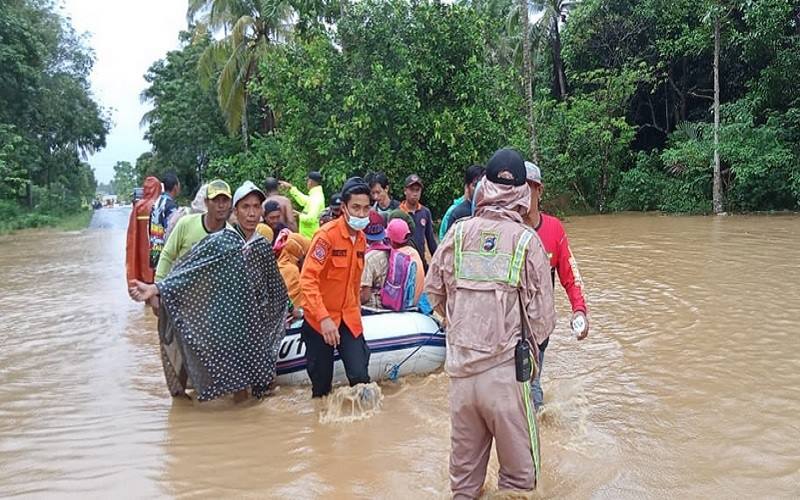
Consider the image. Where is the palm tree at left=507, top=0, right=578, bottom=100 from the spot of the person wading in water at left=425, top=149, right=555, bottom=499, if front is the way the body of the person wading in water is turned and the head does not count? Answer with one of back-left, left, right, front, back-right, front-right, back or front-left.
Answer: front

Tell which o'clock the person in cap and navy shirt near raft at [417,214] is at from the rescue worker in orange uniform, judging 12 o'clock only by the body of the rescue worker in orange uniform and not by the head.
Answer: The person in cap and navy shirt near raft is roughly at 8 o'clock from the rescue worker in orange uniform.

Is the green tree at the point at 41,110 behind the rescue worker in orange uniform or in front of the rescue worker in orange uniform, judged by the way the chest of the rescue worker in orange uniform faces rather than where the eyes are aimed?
behind

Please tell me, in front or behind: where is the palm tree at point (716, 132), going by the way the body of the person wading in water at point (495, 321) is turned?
in front

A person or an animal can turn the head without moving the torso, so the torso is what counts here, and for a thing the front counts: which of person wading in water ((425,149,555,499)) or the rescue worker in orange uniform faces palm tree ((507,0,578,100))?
the person wading in water

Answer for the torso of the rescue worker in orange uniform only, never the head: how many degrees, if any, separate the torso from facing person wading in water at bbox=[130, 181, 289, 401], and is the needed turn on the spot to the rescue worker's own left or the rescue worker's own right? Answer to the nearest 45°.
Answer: approximately 135° to the rescue worker's own right

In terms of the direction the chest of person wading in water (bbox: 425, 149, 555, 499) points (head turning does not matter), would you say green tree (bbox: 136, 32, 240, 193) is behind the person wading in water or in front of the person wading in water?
in front

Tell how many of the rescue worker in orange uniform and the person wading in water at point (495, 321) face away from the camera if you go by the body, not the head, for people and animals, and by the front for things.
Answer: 1

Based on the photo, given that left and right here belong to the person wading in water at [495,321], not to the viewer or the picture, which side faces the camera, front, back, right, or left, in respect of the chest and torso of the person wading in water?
back

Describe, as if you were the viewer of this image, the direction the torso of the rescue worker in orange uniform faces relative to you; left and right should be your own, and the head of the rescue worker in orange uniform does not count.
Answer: facing the viewer and to the right of the viewer

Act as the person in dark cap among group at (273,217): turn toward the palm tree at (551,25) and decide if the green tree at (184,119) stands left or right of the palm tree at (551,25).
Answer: left

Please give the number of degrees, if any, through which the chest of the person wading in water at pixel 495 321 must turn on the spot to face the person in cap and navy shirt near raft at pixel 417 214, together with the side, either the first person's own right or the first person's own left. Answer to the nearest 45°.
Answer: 0° — they already face them

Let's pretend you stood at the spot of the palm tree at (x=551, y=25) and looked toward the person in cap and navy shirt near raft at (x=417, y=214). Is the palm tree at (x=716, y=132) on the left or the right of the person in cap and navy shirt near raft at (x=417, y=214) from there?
left

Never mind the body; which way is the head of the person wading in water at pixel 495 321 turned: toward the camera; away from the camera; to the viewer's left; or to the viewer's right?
away from the camera

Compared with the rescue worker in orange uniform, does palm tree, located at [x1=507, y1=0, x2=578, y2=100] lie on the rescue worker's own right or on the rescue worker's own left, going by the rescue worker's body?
on the rescue worker's own left

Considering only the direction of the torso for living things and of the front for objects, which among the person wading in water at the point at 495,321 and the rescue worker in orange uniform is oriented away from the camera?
the person wading in water
